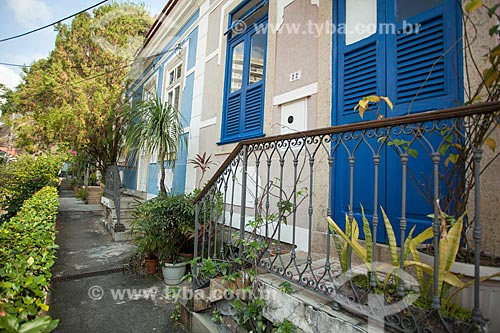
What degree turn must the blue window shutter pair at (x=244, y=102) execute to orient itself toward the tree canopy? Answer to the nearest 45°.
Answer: approximately 90° to its right

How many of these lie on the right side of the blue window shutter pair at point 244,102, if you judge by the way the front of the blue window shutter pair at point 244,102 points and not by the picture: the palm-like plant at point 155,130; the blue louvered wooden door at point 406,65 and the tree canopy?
2

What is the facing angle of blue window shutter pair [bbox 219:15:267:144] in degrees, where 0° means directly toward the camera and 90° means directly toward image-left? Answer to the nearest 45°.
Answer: approximately 45°

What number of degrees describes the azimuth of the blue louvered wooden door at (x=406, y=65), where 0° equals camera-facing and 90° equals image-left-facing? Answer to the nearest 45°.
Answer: approximately 45°

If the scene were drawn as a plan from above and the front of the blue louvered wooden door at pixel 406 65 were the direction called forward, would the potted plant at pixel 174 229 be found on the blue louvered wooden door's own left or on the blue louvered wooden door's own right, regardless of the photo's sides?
on the blue louvered wooden door's own right
